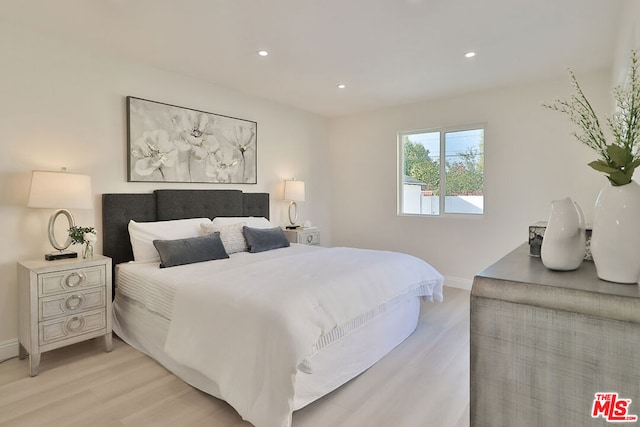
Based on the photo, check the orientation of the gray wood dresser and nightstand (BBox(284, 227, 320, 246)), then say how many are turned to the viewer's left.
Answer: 1

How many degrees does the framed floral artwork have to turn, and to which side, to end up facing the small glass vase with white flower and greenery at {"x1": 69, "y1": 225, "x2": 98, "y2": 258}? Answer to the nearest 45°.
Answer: approximately 90° to its right

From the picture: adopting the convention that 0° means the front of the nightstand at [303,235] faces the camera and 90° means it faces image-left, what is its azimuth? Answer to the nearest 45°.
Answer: approximately 315°

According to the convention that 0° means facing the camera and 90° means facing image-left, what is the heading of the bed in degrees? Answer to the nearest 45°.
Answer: approximately 315°

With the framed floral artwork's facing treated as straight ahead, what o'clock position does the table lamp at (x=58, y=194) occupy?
The table lamp is roughly at 3 o'clock from the framed floral artwork.

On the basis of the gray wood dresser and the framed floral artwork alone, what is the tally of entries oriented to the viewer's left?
1

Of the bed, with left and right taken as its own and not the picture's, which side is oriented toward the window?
left

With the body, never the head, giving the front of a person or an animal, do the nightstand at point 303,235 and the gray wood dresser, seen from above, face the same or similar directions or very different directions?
very different directions

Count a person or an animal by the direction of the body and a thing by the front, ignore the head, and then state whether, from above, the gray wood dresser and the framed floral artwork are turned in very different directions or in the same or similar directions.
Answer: very different directions

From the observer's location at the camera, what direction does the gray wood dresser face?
facing to the left of the viewer

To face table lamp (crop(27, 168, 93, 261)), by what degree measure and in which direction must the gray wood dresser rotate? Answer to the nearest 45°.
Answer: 0° — it already faces it

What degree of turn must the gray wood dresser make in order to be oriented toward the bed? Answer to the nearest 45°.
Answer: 0° — it already faces it

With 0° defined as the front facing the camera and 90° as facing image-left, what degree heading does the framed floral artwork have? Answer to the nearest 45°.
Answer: approximately 315°
